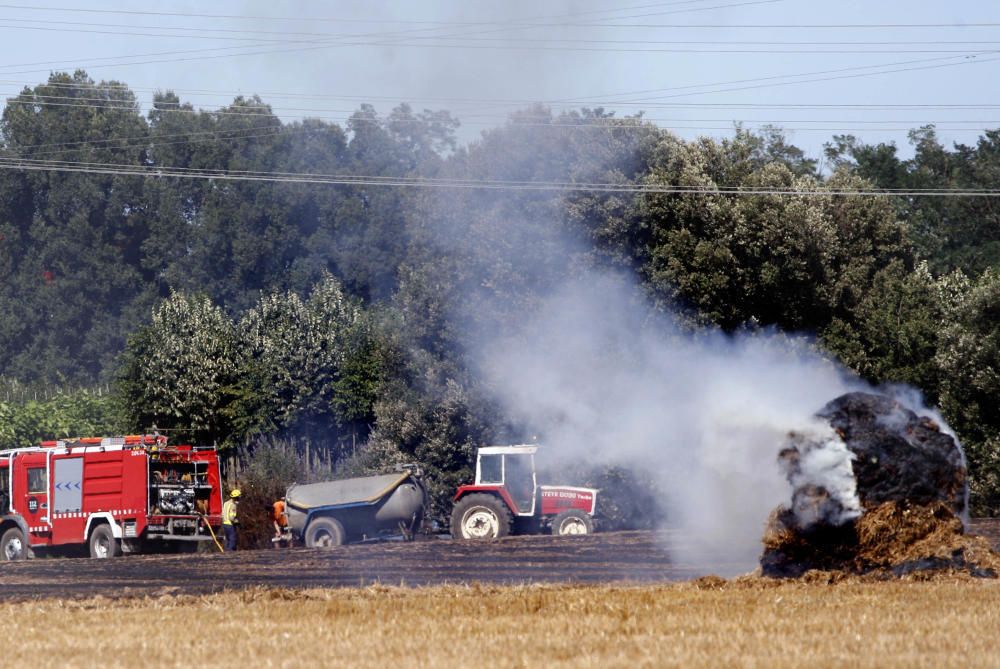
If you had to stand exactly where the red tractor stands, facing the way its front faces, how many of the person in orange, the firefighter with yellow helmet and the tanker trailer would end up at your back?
3

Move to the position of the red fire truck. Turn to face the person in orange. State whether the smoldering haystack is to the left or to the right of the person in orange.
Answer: right

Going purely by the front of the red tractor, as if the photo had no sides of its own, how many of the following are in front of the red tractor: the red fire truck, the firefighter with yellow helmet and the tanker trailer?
0

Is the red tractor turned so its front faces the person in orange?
no

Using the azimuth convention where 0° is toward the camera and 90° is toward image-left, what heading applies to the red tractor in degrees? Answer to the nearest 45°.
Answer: approximately 270°

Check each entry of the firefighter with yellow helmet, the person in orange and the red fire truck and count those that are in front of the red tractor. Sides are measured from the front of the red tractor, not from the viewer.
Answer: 0

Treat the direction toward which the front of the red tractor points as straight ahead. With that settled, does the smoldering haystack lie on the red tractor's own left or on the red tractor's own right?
on the red tractor's own right

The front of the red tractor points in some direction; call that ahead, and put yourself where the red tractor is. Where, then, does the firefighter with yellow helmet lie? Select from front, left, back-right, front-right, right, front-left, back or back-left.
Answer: back

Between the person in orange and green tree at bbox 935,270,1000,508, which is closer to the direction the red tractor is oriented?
the green tree

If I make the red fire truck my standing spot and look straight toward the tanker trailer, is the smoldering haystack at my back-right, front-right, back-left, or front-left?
front-right

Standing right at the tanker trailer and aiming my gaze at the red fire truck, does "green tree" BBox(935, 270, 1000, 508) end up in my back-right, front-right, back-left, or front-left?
back-right

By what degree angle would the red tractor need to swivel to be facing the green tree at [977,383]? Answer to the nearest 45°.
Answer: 0° — it already faces it

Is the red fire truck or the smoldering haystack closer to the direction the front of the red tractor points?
the smoldering haystack

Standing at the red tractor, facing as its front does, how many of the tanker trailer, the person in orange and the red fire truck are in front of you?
0

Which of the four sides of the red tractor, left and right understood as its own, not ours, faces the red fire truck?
back

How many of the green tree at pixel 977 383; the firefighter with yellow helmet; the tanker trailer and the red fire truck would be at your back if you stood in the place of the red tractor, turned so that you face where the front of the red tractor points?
3

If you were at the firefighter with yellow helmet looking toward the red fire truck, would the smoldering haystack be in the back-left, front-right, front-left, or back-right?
back-left

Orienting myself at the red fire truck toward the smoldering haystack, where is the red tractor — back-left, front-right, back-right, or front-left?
front-left
